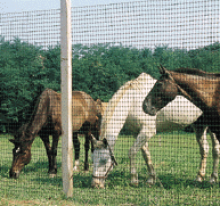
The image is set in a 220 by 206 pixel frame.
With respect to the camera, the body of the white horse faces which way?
to the viewer's left

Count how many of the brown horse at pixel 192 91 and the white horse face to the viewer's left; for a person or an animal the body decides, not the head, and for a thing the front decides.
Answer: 2

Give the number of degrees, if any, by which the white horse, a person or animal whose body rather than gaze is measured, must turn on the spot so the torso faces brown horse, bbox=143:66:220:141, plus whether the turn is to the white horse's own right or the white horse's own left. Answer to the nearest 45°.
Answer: approximately 135° to the white horse's own left

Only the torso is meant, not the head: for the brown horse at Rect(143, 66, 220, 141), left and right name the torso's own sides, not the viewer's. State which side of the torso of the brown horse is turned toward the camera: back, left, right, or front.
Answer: left

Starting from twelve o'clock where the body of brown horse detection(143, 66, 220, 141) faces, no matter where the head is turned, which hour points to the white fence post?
The white fence post is roughly at 11 o'clock from the brown horse.
